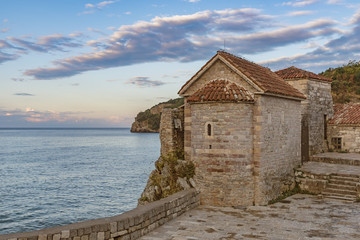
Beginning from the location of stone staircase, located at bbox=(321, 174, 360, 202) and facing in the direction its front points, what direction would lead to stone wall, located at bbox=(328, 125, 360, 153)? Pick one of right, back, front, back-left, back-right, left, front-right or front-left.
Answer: back

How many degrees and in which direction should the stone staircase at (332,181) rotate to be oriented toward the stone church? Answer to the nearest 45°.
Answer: approximately 45° to its right

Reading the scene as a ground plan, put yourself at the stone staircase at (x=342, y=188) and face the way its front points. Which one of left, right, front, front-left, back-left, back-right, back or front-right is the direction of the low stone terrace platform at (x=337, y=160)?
back

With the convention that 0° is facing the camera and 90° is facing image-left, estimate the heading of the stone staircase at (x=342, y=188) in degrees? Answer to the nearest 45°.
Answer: approximately 0°

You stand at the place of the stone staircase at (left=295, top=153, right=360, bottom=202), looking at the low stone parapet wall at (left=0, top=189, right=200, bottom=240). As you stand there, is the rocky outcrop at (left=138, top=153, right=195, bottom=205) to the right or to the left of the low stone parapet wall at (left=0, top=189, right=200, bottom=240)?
right

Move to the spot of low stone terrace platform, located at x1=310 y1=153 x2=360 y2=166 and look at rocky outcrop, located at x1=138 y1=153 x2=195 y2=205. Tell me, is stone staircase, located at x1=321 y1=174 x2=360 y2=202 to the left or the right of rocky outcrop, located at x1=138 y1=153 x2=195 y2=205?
left
